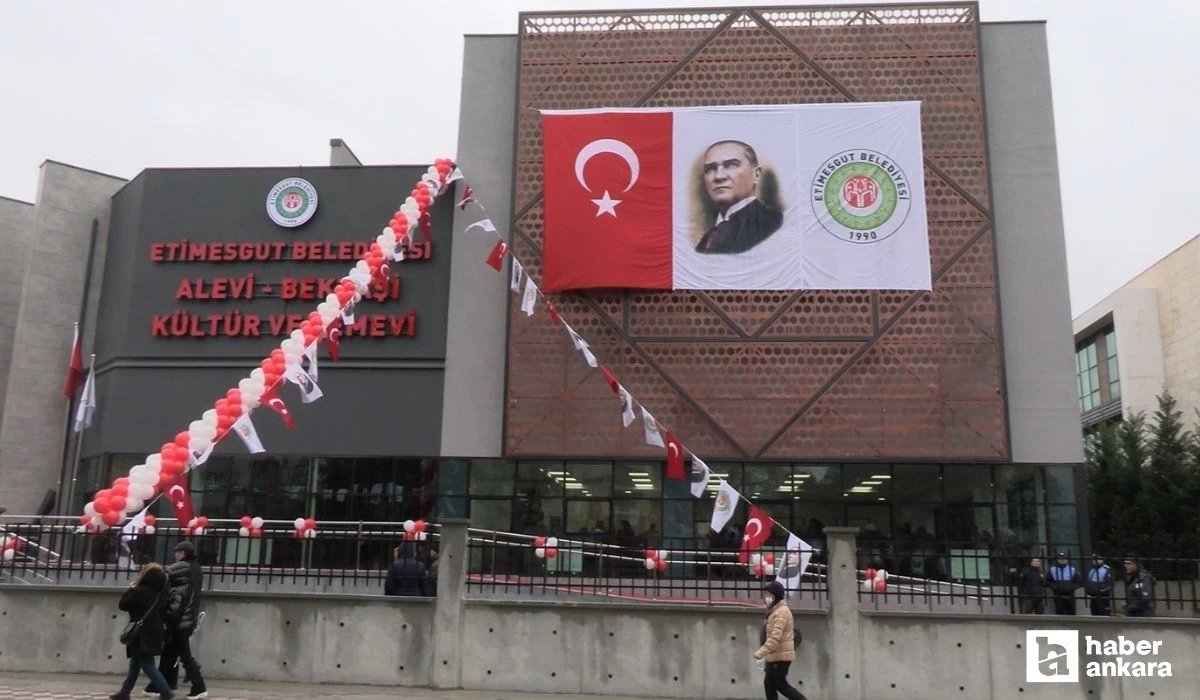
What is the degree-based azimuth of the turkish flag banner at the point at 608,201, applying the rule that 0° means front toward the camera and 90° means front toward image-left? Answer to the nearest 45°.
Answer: approximately 0°

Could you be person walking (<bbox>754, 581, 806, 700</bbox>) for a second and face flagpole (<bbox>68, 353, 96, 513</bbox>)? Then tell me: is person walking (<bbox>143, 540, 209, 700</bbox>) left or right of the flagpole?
left

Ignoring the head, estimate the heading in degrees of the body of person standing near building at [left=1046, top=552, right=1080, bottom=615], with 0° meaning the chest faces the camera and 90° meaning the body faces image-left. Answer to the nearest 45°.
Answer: approximately 0°

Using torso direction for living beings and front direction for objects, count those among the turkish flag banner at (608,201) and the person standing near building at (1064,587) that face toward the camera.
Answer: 2

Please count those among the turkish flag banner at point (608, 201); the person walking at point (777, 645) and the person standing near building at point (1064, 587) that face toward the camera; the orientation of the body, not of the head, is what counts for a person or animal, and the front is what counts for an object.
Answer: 2

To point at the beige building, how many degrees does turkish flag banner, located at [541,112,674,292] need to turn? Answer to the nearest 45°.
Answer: approximately 135° to its left

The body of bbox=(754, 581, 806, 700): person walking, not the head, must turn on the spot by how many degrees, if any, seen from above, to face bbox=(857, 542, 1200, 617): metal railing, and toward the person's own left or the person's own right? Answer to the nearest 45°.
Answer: approximately 135° to the person's own right

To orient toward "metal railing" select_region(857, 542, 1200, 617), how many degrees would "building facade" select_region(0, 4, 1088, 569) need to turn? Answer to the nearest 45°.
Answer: approximately 45° to its left

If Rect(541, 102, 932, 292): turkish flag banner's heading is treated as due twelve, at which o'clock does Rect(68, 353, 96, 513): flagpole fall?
The flagpole is roughly at 3 o'clock from the turkish flag banner.
